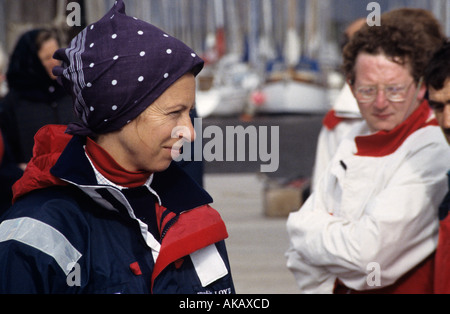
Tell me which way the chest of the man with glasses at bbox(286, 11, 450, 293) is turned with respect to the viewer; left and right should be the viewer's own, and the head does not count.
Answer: facing the viewer and to the left of the viewer

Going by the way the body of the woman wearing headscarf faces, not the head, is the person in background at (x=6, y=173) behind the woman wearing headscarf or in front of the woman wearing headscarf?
behind

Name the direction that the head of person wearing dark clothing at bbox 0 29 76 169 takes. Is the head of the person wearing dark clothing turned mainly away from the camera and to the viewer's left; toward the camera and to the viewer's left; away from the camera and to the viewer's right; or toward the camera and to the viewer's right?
toward the camera and to the viewer's right

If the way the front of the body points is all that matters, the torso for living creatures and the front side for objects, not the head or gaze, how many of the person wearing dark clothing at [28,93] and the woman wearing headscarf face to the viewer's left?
0

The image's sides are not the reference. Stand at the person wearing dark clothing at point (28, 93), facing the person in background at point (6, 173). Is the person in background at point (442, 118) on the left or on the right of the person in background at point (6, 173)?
left

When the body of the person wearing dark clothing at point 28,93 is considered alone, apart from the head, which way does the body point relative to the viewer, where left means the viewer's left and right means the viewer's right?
facing the viewer and to the right of the viewer

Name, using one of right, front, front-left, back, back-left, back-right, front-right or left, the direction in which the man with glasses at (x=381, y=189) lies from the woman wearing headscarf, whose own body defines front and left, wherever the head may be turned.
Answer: left

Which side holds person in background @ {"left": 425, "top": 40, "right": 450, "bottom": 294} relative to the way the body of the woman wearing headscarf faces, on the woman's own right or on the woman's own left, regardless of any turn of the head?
on the woman's own left

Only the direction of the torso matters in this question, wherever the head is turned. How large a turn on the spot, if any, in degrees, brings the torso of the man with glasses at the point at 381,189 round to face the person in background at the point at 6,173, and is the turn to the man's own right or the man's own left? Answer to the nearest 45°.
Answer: approximately 45° to the man's own right

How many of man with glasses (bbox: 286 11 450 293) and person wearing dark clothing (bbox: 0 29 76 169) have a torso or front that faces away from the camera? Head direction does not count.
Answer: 0
